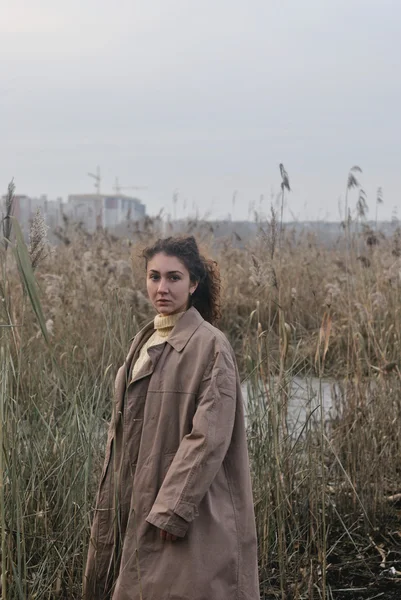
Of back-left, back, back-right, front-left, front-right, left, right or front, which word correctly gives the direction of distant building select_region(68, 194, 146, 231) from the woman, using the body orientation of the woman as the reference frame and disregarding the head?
back-right

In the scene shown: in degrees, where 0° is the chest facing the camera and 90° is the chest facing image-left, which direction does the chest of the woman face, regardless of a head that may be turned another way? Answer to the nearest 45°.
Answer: approximately 45°
